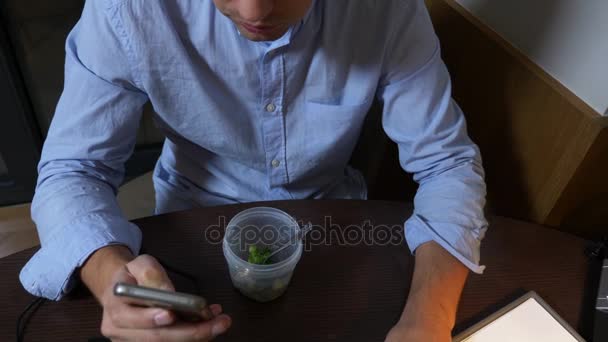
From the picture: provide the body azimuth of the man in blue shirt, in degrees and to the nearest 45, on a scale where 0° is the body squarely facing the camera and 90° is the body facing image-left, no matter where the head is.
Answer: approximately 0°
